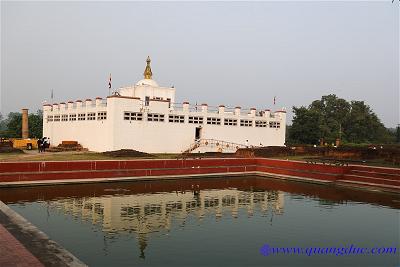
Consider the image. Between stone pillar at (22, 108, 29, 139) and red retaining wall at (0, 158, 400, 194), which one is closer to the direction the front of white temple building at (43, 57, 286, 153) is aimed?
the red retaining wall

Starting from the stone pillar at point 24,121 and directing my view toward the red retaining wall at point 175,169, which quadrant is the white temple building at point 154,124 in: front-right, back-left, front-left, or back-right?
front-left

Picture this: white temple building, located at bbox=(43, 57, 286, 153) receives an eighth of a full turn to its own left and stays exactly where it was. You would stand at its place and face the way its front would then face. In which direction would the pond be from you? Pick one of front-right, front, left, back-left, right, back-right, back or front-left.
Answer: right

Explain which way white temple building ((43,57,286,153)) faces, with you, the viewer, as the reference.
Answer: facing the viewer and to the right of the viewer

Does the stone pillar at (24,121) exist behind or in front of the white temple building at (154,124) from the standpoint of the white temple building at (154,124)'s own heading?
behind
